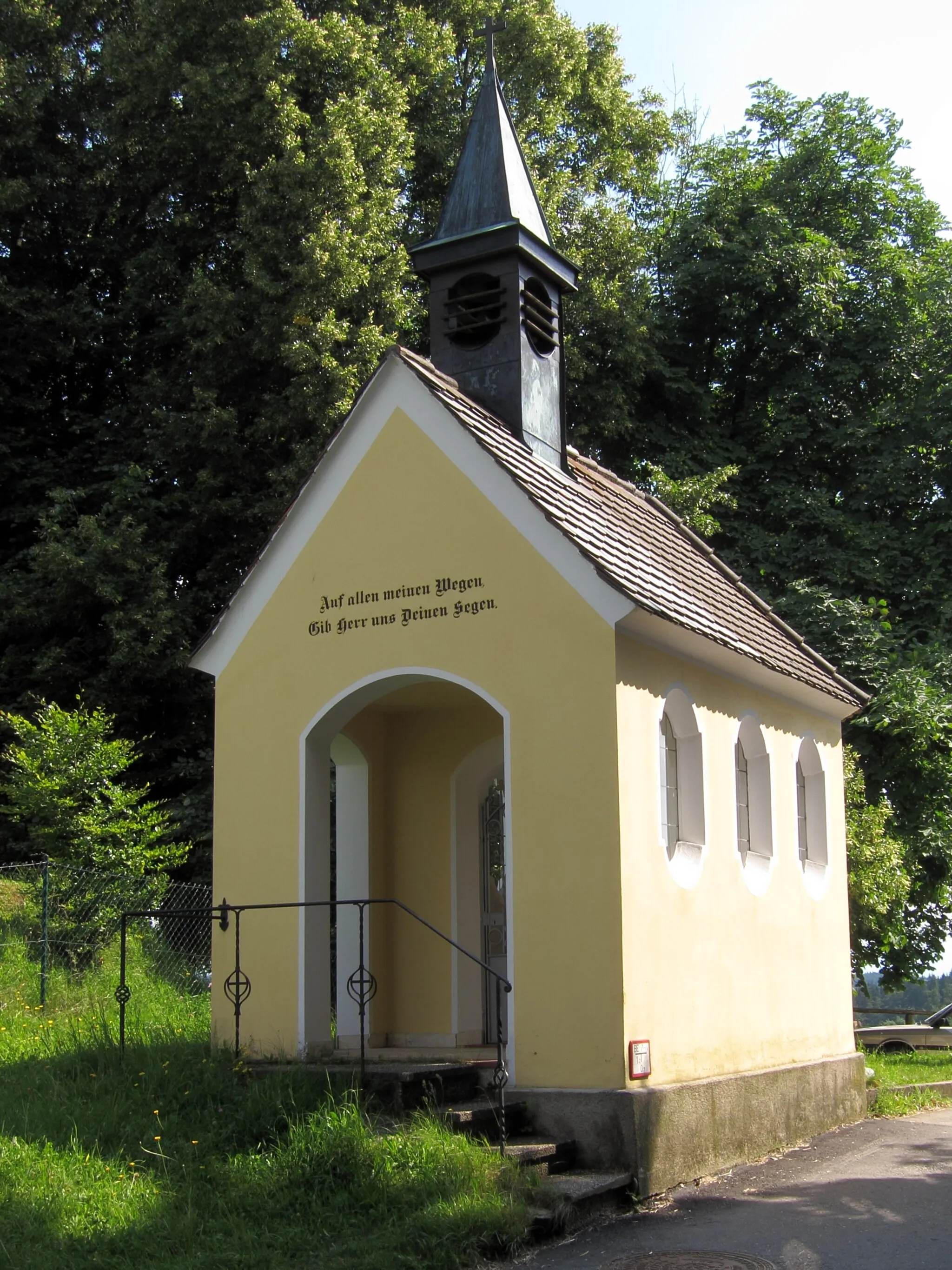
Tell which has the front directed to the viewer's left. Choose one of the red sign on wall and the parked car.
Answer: the parked car

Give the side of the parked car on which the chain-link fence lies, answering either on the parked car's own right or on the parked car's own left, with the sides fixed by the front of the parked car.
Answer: on the parked car's own left

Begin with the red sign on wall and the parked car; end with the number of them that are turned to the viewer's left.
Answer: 1

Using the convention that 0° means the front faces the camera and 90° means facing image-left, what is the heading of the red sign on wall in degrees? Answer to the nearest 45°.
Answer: approximately 315°

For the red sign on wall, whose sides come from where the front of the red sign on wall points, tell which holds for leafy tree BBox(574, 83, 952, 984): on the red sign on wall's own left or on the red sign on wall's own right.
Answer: on the red sign on wall's own left

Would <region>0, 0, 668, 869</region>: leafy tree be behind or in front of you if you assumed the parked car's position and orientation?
in front

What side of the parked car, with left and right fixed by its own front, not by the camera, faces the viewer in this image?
left

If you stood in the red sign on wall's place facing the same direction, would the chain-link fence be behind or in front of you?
behind

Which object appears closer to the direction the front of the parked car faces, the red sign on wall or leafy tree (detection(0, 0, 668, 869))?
the leafy tree

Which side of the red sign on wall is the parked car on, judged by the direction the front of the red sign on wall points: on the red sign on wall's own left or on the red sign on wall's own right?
on the red sign on wall's own left
